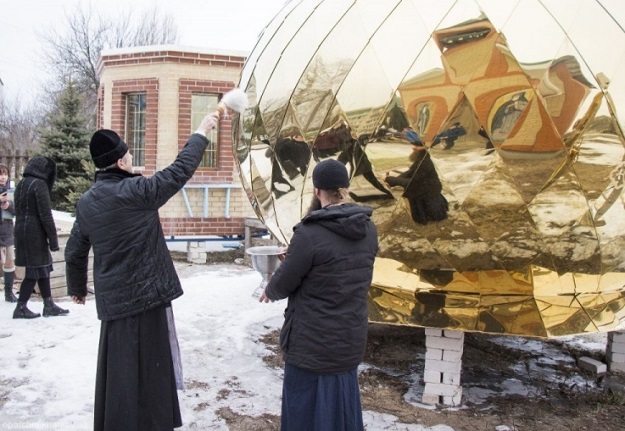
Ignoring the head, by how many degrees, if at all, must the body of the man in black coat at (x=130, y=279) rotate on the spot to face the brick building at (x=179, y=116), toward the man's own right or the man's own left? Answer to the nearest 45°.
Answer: approximately 45° to the man's own left

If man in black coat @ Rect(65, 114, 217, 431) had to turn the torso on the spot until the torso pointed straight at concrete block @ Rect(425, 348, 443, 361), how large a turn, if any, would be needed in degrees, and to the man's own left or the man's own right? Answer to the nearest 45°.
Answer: approximately 45° to the man's own right

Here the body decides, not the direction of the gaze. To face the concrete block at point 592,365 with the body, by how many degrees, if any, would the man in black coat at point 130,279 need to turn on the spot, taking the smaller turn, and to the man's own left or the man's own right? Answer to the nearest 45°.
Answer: approximately 45° to the man's own right

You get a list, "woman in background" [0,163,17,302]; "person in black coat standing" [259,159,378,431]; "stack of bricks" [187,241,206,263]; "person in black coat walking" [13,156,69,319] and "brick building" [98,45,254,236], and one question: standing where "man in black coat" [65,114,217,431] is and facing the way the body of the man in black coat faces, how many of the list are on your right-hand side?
1

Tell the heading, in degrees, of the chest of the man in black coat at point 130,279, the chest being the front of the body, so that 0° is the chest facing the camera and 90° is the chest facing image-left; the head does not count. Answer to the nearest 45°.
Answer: approximately 225°

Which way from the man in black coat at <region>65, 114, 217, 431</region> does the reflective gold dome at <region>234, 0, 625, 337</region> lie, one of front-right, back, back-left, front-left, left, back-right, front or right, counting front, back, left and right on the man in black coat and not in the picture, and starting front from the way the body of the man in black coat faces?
front-right

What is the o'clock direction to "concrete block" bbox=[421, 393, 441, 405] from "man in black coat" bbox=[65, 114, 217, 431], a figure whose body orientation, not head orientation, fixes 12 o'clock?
The concrete block is roughly at 1 o'clock from the man in black coat.

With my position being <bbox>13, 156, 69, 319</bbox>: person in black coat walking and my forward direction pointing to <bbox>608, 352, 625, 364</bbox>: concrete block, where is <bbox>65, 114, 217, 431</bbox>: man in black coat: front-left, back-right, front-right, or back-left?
front-right

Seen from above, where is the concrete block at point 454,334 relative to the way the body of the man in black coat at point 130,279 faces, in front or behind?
in front

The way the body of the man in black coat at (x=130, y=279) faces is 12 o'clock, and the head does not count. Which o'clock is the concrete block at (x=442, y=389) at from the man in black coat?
The concrete block is roughly at 1 o'clock from the man in black coat.

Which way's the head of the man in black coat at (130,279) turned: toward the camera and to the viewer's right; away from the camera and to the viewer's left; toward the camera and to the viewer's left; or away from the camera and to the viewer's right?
away from the camera and to the viewer's right

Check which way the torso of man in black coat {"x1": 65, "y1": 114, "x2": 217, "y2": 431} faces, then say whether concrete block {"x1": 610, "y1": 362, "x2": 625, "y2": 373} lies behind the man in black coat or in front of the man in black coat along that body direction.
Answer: in front

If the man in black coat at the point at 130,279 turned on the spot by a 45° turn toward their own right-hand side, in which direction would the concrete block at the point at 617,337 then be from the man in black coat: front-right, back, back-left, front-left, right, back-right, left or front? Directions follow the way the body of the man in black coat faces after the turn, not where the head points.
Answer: front

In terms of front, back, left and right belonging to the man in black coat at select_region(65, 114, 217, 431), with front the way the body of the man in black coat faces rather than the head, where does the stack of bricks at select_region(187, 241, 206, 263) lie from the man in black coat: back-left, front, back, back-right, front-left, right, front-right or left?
front-left

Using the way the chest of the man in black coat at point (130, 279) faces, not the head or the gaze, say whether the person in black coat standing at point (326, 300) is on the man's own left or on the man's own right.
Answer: on the man's own right
